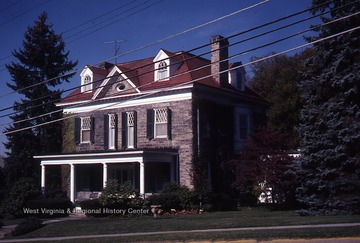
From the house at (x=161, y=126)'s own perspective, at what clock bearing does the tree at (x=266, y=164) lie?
The tree is roughly at 9 o'clock from the house.

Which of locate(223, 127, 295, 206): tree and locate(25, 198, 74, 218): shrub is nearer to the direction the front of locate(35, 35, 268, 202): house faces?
the shrub

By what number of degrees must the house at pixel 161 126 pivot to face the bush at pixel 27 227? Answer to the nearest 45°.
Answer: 0° — it already faces it

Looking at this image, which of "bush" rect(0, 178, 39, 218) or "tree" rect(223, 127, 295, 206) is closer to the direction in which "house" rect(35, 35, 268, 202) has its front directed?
the bush

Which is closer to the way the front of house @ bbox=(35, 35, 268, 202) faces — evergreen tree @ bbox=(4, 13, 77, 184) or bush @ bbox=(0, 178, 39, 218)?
the bush

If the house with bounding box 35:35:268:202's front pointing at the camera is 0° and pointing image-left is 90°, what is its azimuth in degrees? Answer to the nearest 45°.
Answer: approximately 45°

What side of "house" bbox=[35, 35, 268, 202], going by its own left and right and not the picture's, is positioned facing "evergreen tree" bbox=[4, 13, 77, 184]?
right

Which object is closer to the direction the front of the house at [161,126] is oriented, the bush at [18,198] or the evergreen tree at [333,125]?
the bush

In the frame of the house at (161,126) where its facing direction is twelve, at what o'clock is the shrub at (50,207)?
The shrub is roughly at 1 o'clock from the house.

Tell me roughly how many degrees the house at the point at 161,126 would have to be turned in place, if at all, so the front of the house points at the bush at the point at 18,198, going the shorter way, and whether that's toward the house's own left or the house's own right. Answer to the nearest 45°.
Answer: approximately 45° to the house's own right
